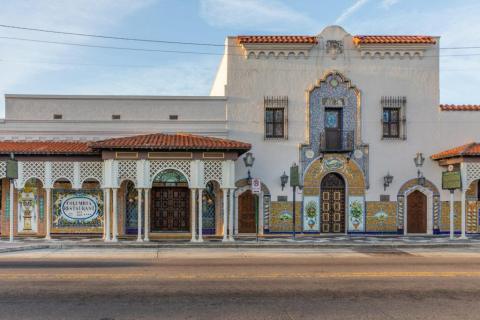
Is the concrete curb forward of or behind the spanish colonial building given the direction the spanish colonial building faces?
forward

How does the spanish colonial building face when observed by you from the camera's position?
facing the viewer
